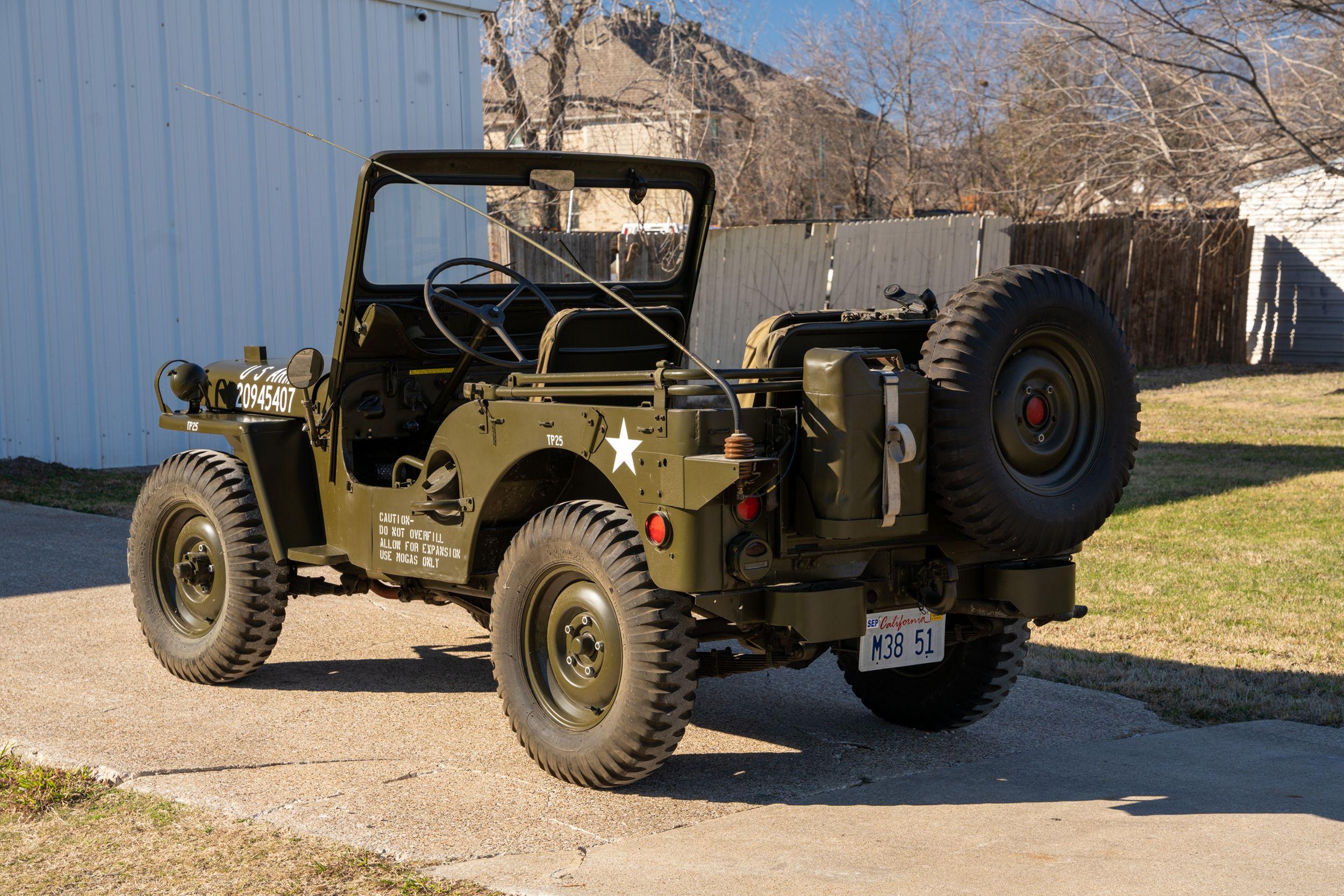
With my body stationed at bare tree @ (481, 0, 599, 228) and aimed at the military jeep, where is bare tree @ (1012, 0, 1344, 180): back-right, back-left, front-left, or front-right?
front-left

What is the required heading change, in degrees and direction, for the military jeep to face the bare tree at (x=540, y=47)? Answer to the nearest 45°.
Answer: approximately 45° to its right

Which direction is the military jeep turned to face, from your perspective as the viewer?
facing away from the viewer and to the left of the viewer

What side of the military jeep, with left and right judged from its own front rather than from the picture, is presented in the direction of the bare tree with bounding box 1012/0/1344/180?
right

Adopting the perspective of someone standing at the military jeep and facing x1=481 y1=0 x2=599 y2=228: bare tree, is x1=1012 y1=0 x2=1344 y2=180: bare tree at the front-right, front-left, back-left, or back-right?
front-right

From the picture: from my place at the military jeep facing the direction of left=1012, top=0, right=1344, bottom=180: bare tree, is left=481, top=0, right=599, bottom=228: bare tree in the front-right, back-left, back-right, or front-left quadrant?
front-left
